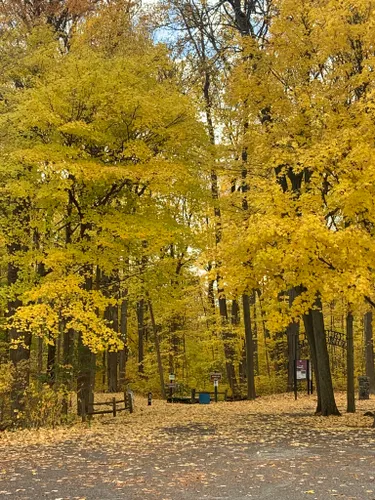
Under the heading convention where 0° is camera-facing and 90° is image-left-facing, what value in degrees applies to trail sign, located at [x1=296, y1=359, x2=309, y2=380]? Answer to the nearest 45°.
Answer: approximately 0°

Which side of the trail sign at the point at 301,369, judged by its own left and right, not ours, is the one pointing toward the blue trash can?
right
